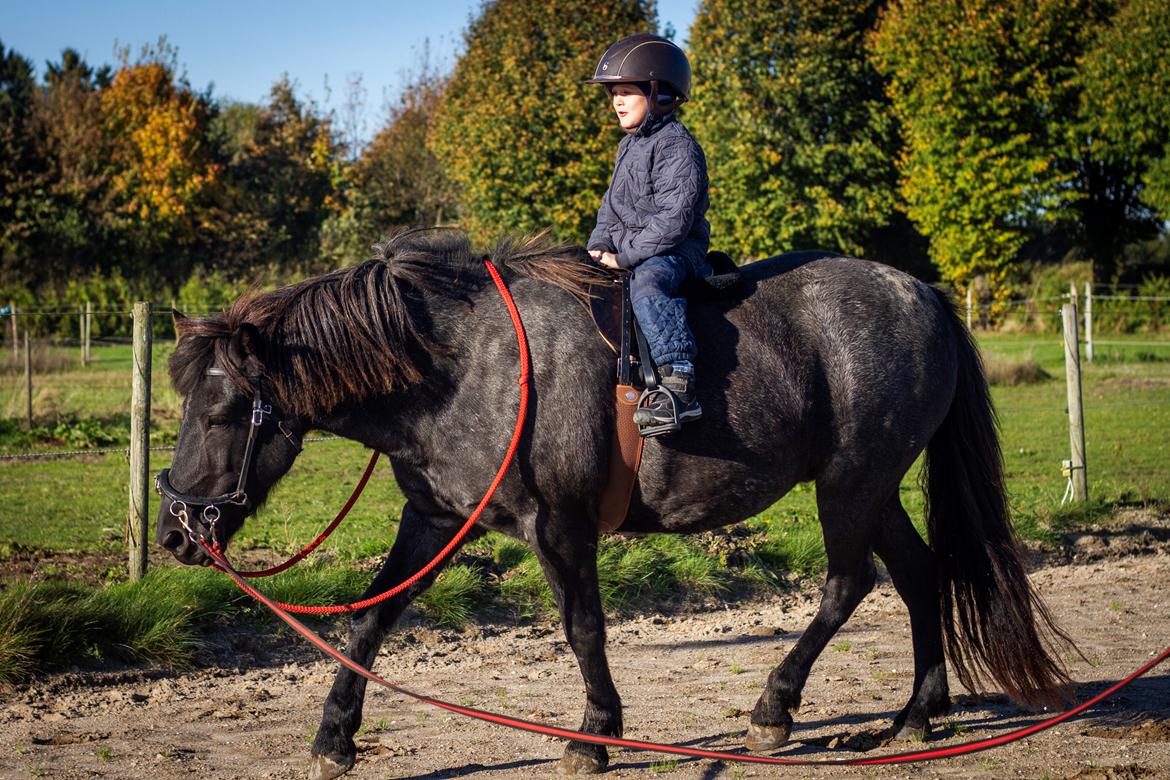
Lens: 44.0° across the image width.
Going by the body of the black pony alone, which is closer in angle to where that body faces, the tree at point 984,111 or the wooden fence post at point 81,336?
the wooden fence post

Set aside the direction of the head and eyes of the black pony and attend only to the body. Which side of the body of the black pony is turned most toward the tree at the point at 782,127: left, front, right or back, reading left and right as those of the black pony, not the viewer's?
right

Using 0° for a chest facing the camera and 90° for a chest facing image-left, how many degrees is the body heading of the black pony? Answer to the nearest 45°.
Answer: approximately 90°

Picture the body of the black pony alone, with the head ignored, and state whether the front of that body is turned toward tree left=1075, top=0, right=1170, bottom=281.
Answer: no

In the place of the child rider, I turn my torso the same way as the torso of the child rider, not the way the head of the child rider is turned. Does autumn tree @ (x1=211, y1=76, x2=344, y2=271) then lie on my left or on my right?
on my right

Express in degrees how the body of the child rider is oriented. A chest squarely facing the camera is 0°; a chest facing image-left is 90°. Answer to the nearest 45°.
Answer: approximately 90°

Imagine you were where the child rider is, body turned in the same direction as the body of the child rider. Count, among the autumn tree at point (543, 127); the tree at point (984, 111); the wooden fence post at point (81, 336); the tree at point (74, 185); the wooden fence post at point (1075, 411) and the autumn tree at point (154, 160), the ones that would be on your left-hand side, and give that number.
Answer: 0

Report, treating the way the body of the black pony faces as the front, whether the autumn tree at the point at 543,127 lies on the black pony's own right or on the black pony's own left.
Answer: on the black pony's own right

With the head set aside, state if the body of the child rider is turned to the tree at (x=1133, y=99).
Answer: no

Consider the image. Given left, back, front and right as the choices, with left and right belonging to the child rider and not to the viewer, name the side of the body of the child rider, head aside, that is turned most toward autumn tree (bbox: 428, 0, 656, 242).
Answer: right

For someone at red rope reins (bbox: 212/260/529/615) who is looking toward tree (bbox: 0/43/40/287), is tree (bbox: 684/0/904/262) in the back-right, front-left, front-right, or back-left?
front-right

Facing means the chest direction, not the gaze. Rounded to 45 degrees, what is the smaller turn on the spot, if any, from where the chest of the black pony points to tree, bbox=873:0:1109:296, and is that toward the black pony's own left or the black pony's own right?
approximately 90° to the black pony's own right

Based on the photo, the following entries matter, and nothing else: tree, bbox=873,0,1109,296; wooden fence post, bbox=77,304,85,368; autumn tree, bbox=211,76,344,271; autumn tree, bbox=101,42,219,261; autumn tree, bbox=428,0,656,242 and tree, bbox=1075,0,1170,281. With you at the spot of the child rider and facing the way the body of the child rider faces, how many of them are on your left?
0

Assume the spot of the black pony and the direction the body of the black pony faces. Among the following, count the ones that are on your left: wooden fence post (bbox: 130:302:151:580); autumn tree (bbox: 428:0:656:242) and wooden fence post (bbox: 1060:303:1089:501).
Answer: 0

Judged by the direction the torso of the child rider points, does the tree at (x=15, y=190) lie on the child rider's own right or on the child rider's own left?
on the child rider's own right

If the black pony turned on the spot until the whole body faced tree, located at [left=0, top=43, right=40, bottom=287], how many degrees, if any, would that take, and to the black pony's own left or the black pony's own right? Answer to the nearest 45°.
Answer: approximately 45° to the black pony's own right
